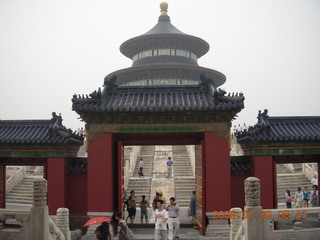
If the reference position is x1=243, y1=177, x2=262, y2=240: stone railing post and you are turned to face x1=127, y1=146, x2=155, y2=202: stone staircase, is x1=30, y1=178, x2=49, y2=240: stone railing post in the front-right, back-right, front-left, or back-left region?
front-left

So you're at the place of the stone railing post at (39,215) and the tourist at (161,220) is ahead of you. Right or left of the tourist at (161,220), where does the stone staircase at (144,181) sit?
left

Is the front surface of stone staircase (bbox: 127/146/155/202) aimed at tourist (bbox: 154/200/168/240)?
yes

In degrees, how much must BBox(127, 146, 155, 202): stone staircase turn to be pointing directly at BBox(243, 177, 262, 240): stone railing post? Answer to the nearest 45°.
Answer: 0° — it already faces it

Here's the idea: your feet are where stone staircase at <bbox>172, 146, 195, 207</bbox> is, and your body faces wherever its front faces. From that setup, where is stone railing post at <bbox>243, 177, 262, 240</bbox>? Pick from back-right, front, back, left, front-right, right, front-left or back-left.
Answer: front

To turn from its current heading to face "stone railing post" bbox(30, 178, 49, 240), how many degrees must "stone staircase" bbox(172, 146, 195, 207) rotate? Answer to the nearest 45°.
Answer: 0° — it already faces it

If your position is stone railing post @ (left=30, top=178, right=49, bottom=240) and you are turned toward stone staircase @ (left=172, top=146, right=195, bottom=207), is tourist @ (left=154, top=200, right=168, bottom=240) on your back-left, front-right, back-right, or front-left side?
front-right

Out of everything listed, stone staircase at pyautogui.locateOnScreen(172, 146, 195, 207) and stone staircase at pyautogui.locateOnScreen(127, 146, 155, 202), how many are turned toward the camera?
2

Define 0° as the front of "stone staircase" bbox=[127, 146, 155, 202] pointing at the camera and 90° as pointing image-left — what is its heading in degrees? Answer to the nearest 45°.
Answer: approximately 0°

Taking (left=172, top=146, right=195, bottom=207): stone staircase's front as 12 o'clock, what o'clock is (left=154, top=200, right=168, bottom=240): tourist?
The tourist is roughly at 12 o'clock from the stone staircase.

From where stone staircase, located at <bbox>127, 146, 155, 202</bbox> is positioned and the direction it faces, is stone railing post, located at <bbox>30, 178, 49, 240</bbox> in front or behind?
in front

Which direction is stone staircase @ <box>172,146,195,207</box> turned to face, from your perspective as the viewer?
facing the viewer
